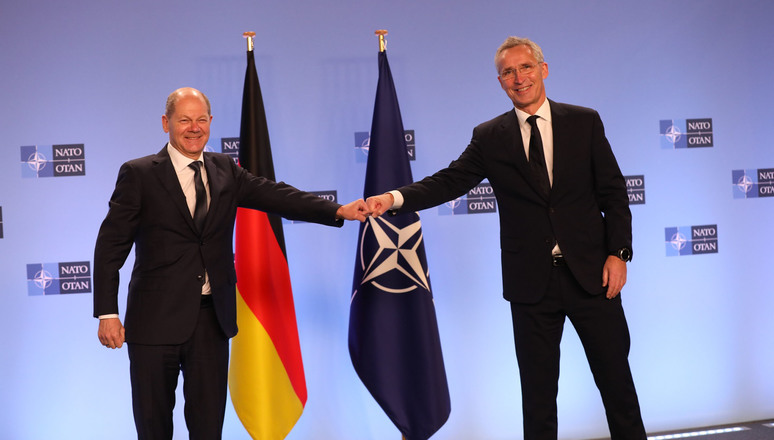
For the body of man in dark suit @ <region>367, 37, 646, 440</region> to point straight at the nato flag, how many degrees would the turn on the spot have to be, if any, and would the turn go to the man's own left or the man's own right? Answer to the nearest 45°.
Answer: approximately 135° to the man's own right

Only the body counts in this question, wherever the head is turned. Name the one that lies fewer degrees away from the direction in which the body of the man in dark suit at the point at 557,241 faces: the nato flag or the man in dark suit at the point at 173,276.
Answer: the man in dark suit

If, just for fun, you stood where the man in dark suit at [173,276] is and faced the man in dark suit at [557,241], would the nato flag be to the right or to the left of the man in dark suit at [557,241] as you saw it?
left

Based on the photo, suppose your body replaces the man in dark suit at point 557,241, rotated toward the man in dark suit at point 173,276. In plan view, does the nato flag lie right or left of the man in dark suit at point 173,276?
right

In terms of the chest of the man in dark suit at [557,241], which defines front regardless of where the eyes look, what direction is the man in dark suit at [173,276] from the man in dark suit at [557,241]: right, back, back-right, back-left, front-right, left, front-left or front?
right

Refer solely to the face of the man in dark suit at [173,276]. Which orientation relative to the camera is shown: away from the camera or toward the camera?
toward the camera

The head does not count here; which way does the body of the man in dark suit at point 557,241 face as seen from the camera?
toward the camera
